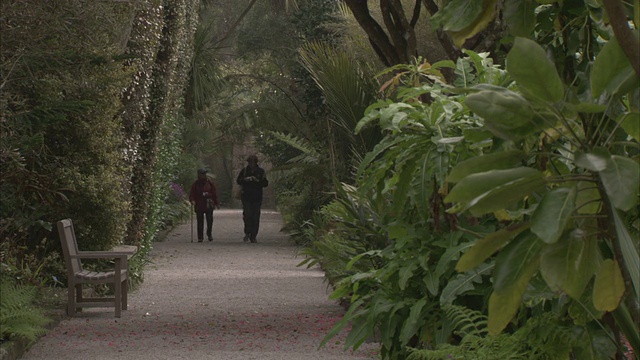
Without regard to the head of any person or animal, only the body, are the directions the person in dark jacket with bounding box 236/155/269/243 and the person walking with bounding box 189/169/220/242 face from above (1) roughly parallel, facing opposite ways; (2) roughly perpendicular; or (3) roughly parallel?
roughly parallel

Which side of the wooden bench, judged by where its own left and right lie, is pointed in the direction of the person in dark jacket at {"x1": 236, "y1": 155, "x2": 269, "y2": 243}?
left

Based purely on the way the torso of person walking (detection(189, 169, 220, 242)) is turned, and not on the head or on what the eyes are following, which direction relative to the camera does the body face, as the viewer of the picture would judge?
toward the camera

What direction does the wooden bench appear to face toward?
to the viewer's right

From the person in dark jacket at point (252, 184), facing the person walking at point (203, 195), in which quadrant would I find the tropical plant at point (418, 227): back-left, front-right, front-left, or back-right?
back-left

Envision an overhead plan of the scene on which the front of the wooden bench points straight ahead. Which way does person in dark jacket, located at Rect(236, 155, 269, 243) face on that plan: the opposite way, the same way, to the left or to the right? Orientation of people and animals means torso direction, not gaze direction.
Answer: to the right

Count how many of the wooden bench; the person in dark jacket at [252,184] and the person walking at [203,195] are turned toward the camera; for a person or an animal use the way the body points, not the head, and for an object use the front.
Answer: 2

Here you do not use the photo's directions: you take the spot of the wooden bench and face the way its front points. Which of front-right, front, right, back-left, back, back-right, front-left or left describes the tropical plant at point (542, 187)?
right

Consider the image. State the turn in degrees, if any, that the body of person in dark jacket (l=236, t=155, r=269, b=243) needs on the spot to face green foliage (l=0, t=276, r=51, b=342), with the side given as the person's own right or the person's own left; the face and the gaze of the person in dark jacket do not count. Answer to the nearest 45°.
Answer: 0° — they already face it

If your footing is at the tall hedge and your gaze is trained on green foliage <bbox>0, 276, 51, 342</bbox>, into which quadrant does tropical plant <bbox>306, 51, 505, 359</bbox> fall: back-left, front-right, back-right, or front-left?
front-left

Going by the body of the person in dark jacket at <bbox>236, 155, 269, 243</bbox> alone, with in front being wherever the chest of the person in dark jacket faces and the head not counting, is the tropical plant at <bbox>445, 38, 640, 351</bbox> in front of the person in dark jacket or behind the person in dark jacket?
in front

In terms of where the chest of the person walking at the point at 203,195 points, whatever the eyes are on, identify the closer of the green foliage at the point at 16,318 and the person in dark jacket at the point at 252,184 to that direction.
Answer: the green foliage

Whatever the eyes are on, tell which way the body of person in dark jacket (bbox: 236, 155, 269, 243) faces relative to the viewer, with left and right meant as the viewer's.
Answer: facing the viewer

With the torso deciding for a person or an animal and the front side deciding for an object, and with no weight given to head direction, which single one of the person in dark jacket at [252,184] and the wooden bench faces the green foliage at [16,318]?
the person in dark jacket

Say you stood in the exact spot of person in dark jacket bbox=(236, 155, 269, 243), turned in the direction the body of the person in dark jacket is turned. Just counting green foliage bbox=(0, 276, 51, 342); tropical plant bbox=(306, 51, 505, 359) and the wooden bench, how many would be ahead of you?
3

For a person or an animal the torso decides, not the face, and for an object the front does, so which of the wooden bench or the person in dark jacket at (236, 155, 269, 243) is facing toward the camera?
the person in dark jacket

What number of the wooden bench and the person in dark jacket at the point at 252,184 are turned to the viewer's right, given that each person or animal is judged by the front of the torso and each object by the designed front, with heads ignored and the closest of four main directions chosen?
1
